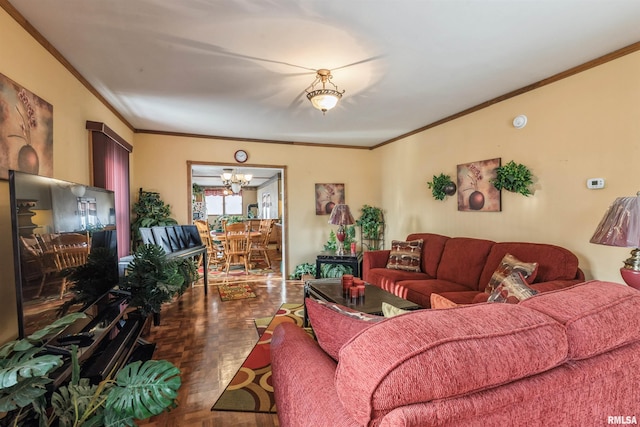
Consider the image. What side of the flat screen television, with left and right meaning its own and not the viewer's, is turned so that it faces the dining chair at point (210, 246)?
left

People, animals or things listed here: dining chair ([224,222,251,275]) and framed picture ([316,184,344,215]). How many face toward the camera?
1

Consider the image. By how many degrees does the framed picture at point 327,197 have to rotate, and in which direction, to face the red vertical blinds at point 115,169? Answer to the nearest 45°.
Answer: approximately 45° to its right

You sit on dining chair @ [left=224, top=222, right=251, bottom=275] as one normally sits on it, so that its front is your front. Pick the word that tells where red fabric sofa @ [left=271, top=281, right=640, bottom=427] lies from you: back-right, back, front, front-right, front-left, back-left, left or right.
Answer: back

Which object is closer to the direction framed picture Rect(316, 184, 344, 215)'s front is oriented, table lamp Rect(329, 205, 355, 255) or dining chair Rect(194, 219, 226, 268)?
the table lamp

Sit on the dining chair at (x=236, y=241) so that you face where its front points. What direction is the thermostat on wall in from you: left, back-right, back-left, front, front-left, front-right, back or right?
back-right

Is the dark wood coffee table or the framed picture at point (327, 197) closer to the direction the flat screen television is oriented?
the dark wood coffee table

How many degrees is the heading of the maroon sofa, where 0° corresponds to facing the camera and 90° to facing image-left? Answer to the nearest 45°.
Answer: approximately 45°

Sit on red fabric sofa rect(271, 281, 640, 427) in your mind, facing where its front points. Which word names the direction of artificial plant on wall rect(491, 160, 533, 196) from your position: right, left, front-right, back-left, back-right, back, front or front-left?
front-right

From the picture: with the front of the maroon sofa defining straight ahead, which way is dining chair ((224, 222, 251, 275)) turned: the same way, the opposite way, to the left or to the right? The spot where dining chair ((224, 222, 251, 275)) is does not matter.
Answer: to the right

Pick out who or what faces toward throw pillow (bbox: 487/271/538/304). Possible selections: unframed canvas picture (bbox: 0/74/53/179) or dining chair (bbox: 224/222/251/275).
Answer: the unframed canvas picture

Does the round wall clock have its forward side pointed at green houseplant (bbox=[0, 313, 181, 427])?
yes

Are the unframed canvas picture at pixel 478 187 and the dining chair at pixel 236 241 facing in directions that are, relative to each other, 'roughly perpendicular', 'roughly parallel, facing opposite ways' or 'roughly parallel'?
roughly perpendicular

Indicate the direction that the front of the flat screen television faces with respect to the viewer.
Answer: facing the viewer and to the right of the viewer

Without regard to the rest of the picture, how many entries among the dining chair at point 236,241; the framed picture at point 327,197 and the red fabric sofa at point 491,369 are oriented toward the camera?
1

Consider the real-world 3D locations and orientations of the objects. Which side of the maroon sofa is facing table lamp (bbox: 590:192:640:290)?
left

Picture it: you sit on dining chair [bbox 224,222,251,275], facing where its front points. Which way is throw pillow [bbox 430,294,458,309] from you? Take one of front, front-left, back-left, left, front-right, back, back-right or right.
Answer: back

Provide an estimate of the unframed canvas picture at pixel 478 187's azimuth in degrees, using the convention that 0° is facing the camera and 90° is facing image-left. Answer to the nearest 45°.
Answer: approximately 45°

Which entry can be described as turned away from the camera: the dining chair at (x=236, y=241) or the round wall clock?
the dining chair

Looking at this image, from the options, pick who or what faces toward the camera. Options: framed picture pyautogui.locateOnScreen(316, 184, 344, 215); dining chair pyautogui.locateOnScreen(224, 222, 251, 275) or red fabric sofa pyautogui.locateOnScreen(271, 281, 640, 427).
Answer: the framed picture
